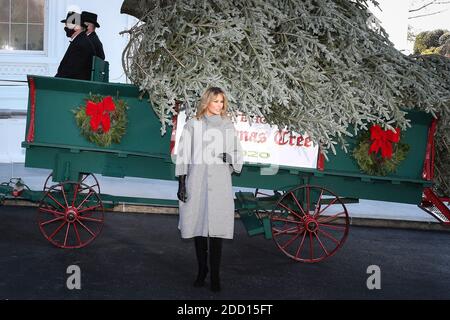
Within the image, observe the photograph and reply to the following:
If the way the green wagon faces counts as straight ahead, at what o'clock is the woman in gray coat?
The woman in gray coat is roughly at 8 o'clock from the green wagon.

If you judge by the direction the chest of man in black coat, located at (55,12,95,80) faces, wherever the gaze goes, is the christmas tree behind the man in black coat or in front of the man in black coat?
behind

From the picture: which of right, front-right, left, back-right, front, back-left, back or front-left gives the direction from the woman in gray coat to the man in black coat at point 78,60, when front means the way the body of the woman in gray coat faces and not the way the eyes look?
back-right

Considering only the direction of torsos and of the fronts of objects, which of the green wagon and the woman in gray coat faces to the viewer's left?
the green wagon

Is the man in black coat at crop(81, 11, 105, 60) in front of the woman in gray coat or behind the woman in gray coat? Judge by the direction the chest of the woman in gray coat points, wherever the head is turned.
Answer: behind

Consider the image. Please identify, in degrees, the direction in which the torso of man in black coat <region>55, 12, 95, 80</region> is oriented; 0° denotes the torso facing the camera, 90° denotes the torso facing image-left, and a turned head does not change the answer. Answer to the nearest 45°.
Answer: approximately 90°

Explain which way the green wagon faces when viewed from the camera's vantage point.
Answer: facing to the left of the viewer

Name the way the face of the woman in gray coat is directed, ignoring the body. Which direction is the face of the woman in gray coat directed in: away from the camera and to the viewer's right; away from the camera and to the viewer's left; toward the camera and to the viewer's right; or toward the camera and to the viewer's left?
toward the camera and to the viewer's right
